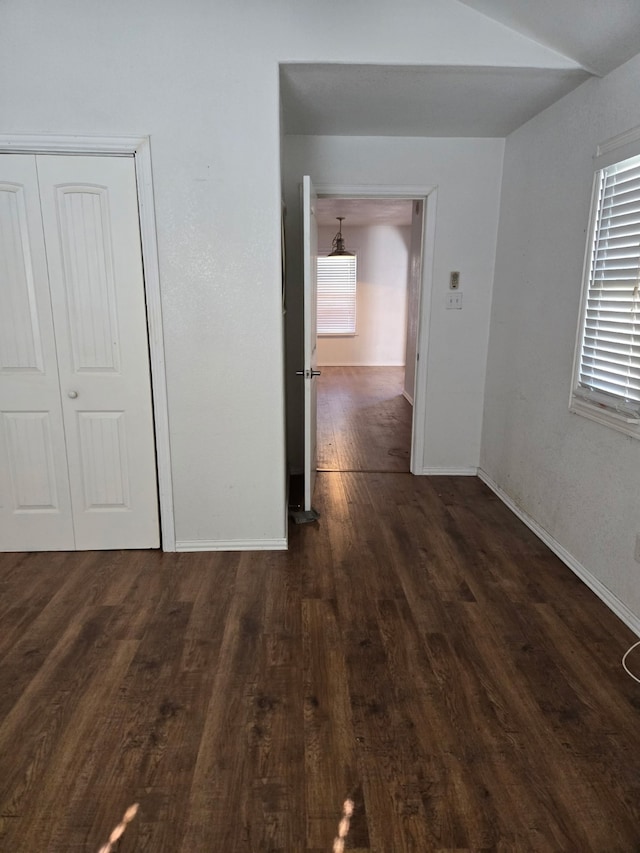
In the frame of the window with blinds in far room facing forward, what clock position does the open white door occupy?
The open white door is roughly at 12 o'clock from the window with blinds in far room.

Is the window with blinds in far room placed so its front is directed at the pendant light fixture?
yes

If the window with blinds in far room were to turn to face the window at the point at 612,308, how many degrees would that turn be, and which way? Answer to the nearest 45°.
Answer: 0° — it already faces it

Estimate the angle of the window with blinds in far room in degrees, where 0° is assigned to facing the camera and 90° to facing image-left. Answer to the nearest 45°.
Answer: approximately 0°
